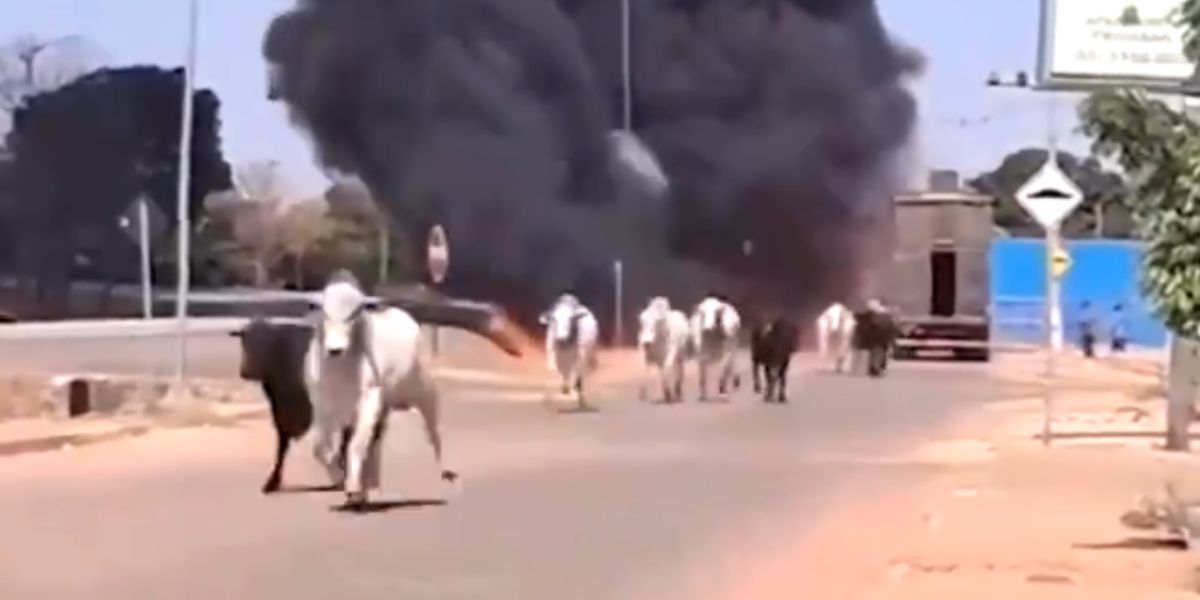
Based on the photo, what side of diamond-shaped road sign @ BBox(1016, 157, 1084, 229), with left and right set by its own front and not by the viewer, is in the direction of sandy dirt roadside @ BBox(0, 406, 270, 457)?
right

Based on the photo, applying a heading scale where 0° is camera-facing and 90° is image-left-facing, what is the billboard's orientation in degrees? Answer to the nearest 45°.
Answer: approximately 0°

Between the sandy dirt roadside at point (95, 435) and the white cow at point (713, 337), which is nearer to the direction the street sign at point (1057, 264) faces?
the sandy dirt roadside

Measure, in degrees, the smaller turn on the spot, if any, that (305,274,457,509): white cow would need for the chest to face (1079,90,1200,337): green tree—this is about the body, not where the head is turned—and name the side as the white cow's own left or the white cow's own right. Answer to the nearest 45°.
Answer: approximately 90° to the white cow's own left

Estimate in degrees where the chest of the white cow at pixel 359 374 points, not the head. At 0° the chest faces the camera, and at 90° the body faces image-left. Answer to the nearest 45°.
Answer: approximately 45°

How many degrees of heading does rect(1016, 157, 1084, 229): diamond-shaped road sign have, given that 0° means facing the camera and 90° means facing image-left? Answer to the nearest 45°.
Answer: approximately 0°
